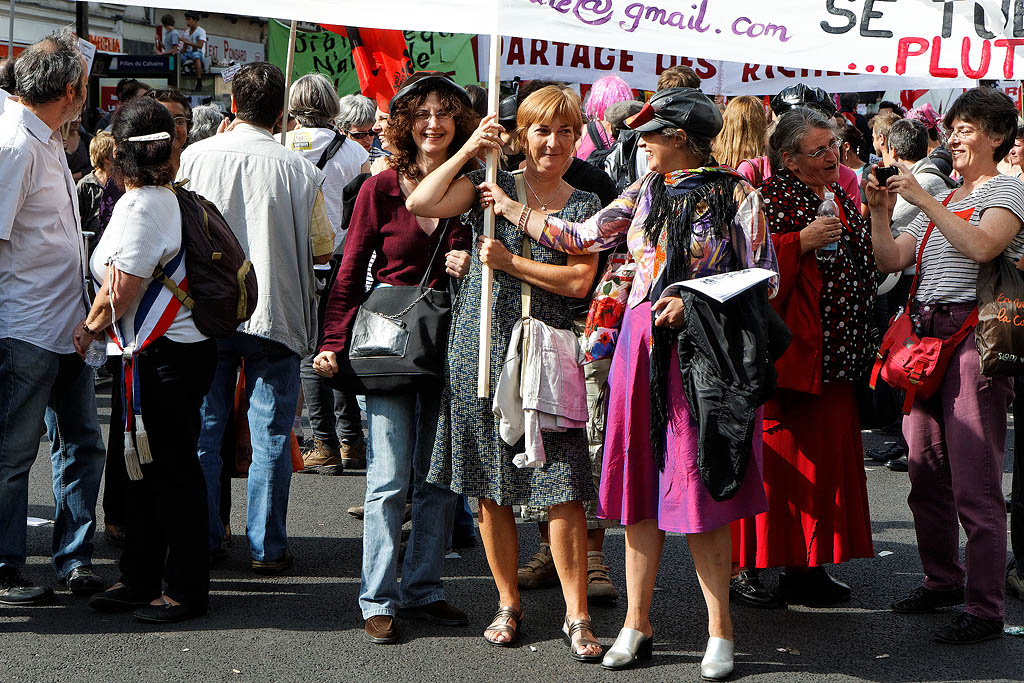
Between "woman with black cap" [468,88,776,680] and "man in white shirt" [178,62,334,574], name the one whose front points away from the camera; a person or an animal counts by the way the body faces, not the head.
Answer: the man in white shirt

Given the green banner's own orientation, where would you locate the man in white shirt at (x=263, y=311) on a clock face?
The man in white shirt is roughly at 12 o'clock from the green banner.

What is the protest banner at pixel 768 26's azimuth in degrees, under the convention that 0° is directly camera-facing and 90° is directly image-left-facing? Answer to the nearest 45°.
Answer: approximately 0°

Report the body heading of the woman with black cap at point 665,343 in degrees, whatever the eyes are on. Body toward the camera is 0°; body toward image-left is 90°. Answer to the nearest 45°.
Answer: approximately 45°

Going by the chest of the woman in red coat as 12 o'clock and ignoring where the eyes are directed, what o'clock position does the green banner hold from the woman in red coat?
The green banner is roughly at 6 o'clock from the woman in red coat.

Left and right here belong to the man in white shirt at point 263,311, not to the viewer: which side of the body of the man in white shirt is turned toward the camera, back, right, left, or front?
back

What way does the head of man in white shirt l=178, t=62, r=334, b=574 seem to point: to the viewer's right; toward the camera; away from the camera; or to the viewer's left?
away from the camera

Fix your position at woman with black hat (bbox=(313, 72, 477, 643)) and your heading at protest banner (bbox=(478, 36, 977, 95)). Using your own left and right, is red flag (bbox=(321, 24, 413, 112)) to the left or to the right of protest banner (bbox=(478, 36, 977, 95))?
left

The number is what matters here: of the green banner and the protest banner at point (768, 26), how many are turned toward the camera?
2

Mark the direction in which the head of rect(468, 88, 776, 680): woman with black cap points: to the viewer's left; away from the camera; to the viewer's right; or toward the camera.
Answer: to the viewer's left

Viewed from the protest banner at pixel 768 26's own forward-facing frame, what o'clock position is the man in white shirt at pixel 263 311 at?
The man in white shirt is roughly at 4 o'clock from the protest banner.

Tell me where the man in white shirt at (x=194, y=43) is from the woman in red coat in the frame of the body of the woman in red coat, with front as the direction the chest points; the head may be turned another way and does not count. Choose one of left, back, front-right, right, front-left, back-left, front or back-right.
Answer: back

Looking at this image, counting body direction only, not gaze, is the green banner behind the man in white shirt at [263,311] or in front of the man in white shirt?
in front

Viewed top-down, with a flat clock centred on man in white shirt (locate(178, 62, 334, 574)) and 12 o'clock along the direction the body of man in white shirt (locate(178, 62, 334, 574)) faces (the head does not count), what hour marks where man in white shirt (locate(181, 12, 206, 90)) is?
man in white shirt (locate(181, 12, 206, 90)) is roughly at 12 o'clock from man in white shirt (locate(178, 62, 334, 574)).
